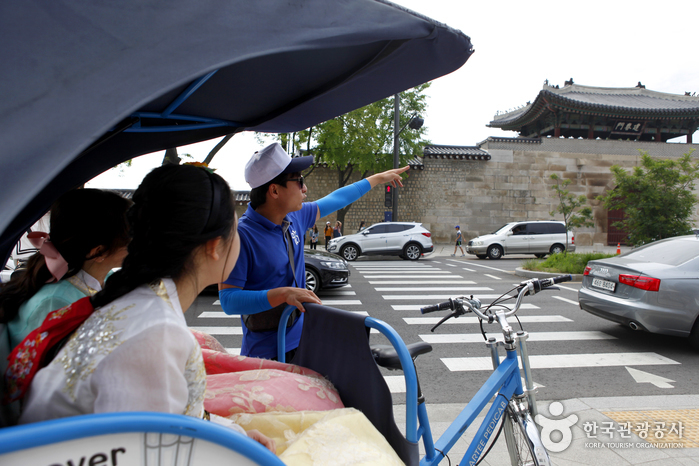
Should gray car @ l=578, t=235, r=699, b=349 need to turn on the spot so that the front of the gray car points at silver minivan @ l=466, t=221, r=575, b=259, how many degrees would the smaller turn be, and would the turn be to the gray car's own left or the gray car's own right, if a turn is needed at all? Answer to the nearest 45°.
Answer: approximately 45° to the gray car's own left

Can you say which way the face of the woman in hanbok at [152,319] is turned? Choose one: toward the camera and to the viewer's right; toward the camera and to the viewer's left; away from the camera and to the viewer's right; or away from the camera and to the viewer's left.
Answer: away from the camera and to the viewer's right

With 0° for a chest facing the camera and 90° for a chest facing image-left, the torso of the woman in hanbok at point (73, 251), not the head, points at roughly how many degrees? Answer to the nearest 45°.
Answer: approximately 225°

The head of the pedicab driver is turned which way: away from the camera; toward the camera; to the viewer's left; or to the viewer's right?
to the viewer's right

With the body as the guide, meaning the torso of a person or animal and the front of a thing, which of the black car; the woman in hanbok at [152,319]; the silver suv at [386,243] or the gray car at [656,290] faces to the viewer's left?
the silver suv

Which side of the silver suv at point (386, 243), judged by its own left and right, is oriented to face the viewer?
left

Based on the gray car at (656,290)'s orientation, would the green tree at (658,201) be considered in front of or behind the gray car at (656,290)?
in front

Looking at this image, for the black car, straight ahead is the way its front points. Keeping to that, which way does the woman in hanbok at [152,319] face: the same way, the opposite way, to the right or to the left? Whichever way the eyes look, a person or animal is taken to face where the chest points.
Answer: to the left

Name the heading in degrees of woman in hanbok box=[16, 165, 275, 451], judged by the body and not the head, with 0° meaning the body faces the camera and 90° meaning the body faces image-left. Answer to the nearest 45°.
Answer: approximately 225°

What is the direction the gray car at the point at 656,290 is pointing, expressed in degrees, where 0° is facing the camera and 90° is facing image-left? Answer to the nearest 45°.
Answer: approximately 225°
